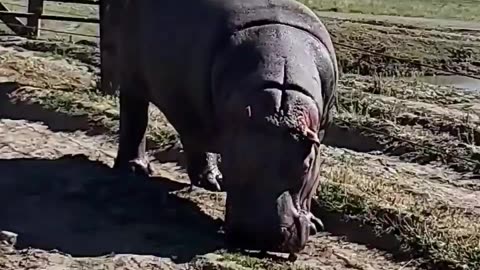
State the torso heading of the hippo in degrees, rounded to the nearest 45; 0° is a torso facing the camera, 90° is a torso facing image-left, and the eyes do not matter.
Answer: approximately 315°
